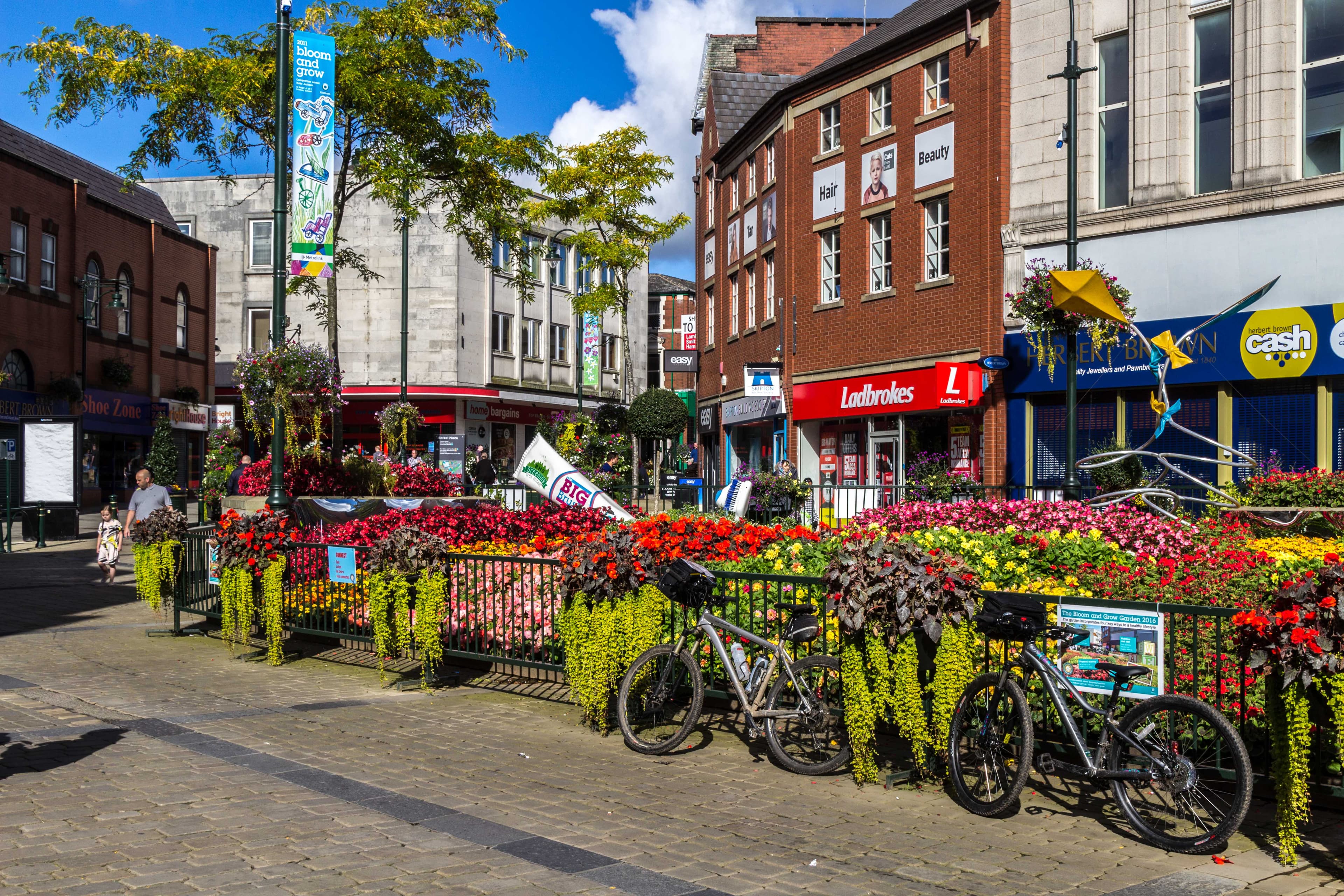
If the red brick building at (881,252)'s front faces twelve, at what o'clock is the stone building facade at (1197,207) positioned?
The stone building facade is roughly at 9 o'clock from the red brick building.

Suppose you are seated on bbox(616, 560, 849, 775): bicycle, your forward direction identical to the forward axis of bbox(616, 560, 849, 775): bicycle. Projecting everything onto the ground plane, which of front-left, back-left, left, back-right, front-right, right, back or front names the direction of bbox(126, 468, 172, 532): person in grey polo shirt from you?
front

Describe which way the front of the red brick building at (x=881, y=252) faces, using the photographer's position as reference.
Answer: facing the viewer and to the left of the viewer

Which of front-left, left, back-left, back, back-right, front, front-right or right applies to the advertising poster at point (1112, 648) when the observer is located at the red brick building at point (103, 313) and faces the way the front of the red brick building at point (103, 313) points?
front-right

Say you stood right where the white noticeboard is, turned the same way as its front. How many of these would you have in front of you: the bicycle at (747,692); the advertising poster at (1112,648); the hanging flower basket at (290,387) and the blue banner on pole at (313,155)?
4

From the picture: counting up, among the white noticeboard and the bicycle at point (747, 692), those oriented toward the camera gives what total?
1

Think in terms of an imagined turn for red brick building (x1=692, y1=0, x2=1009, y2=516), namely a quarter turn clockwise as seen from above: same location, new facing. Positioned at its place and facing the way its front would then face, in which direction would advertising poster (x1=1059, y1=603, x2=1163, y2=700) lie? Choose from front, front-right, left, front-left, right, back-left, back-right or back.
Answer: back-left

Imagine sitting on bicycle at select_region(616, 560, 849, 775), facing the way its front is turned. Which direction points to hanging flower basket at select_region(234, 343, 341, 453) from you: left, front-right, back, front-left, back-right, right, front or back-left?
front

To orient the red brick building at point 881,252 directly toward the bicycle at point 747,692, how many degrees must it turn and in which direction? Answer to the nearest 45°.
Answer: approximately 45° to its left

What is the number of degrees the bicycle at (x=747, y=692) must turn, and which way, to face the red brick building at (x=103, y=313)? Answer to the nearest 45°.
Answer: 0° — it already faces it

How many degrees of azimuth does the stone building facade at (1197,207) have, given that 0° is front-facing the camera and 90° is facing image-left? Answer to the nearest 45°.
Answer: approximately 45°

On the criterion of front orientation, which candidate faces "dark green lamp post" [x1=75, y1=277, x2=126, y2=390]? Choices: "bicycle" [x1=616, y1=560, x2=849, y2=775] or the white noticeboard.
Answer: the bicycle

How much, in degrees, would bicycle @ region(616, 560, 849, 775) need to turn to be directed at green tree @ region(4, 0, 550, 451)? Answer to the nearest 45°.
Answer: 0° — it already faces it

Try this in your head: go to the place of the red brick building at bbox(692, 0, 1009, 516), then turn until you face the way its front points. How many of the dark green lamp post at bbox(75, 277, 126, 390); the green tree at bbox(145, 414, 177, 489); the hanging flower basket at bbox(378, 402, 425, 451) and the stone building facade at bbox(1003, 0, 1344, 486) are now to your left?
1

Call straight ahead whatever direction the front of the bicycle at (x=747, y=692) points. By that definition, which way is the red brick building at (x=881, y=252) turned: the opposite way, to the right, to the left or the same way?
to the left

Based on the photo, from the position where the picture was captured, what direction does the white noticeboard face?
facing the viewer
